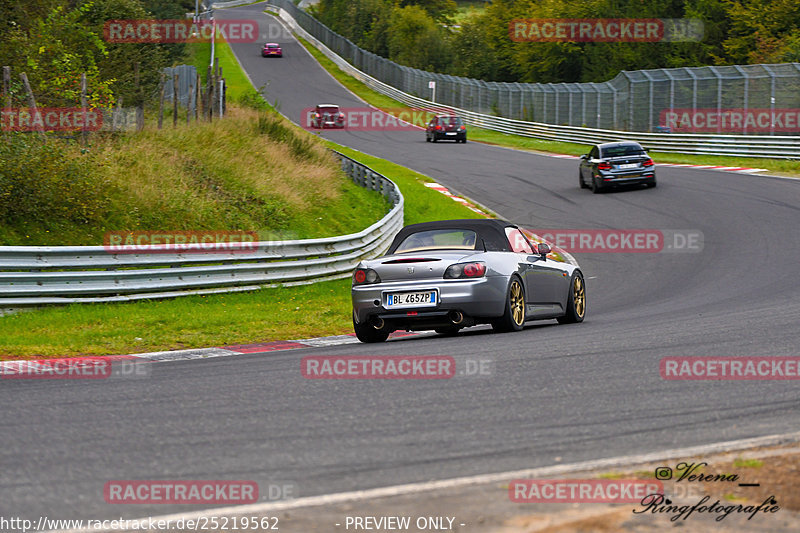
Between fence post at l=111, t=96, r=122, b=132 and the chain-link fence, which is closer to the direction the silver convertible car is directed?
the chain-link fence

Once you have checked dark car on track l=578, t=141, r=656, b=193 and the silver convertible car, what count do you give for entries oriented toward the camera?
0

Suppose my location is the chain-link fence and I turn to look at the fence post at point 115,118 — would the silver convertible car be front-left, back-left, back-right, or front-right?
front-left

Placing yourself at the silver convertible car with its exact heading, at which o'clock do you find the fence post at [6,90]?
The fence post is roughly at 9 o'clock from the silver convertible car.

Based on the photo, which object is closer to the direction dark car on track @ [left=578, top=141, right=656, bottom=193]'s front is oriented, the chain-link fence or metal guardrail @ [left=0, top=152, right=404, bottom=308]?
the chain-link fence

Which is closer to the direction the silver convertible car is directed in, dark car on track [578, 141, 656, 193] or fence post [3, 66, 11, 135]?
the dark car on track

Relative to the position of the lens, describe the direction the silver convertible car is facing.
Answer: facing away from the viewer and to the right of the viewer

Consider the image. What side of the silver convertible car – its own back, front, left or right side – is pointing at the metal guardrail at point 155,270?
left

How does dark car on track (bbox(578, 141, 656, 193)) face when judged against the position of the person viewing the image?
facing away from the viewer

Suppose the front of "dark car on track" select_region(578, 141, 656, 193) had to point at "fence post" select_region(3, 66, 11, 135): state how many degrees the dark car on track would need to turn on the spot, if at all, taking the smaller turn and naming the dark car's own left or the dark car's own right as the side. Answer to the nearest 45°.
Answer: approximately 135° to the dark car's own left

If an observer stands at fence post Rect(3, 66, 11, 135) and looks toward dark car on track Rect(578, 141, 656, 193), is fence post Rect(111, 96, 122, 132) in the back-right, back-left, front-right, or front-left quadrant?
front-left
